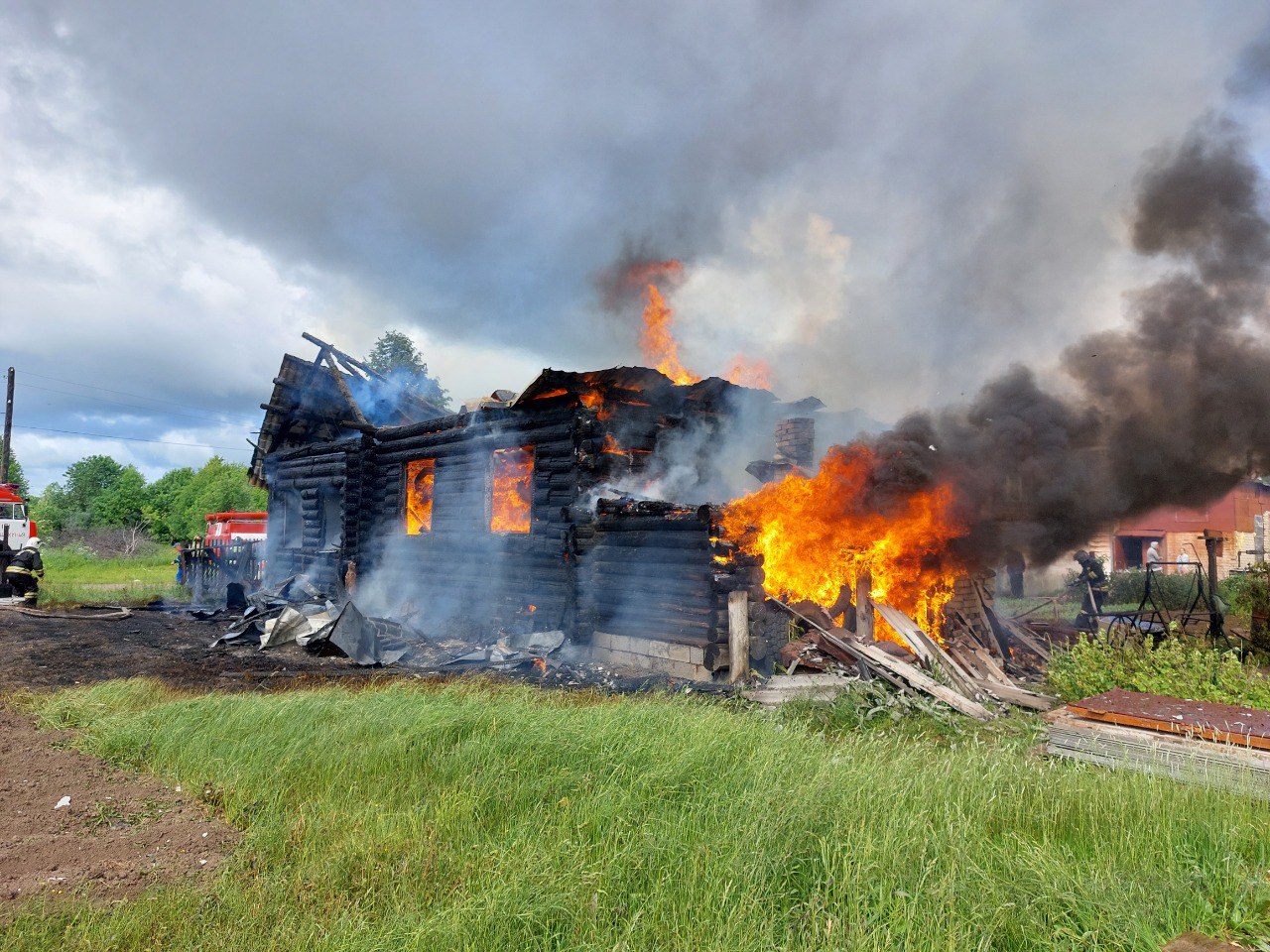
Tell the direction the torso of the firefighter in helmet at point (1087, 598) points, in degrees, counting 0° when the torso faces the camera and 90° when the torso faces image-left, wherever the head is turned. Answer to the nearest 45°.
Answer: approximately 90°

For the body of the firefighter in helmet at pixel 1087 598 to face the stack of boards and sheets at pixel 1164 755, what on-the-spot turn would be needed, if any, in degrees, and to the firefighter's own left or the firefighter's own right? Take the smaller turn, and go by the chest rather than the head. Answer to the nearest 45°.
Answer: approximately 90° to the firefighter's own left

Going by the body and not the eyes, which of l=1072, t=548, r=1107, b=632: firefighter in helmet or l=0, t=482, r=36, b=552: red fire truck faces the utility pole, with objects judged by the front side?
the firefighter in helmet

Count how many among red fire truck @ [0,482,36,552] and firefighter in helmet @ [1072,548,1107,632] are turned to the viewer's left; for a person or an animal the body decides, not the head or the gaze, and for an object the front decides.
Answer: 1
